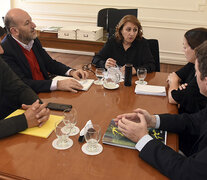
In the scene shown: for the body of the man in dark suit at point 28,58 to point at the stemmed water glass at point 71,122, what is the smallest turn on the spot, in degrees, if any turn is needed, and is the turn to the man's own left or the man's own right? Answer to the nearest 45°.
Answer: approximately 45° to the man's own right

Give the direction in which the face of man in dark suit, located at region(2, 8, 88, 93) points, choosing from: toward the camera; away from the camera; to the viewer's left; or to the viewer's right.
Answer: to the viewer's right

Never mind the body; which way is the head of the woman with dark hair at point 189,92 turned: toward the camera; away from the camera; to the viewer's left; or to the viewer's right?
to the viewer's left

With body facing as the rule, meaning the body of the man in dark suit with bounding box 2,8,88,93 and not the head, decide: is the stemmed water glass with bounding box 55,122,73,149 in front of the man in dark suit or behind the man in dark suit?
in front

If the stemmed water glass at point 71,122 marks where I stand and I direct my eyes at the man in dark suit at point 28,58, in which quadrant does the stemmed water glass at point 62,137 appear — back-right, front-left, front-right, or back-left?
back-left

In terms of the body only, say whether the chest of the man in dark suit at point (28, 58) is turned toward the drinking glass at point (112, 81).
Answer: yes

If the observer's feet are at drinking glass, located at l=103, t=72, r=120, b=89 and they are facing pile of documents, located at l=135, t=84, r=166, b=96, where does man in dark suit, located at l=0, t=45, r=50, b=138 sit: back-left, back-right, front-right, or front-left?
back-right

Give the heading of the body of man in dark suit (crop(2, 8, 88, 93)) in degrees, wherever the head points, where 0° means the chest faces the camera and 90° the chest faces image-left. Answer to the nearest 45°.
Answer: approximately 315°

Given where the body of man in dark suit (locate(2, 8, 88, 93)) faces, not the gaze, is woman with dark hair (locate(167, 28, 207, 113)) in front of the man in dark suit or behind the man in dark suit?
in front
